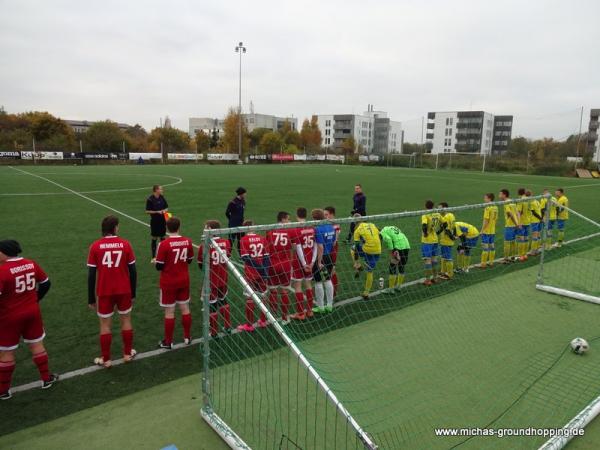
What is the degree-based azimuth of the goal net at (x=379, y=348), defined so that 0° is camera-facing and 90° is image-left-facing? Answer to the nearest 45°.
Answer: approximately 135°

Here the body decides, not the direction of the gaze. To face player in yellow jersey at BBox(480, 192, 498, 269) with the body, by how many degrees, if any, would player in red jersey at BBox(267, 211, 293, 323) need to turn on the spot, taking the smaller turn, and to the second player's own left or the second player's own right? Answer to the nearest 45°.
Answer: approximately 45° to the second player's own right

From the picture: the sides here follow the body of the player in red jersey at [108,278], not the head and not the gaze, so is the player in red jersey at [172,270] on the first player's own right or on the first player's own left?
on the first player's own right

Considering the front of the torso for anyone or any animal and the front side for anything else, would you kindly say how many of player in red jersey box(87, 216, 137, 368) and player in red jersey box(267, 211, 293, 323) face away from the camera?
2

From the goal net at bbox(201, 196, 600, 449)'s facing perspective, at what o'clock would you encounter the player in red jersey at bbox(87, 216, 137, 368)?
The player in red jersey is roughly at 10 o'clock from the goal net.

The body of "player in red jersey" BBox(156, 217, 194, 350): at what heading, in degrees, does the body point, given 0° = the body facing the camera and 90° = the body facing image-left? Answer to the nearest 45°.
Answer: approximately 135°

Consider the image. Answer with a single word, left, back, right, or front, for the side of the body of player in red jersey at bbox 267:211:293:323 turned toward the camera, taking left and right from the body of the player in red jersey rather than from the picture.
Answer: back

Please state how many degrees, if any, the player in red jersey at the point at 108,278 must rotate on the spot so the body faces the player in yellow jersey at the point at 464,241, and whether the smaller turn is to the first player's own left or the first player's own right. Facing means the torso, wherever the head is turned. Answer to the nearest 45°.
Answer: approximately 90° to the first player's own right
